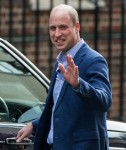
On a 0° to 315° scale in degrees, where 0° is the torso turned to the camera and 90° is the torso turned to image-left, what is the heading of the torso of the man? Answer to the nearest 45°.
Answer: approximately 45°
